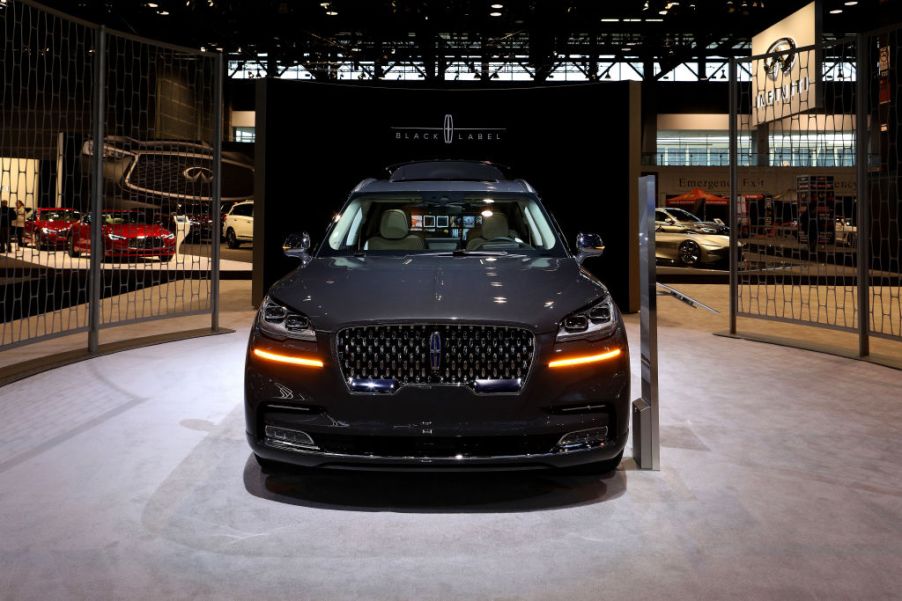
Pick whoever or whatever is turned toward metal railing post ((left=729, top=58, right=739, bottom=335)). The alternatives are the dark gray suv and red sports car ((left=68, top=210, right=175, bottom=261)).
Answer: the red sports car

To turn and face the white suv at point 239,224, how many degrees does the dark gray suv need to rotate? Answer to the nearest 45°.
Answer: approximately 180°

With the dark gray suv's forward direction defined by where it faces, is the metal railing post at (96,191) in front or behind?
behind
